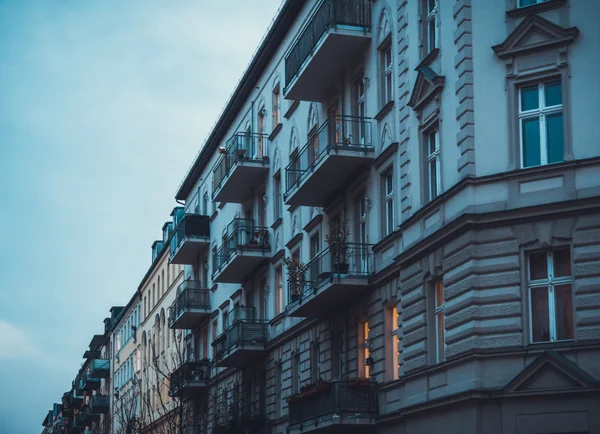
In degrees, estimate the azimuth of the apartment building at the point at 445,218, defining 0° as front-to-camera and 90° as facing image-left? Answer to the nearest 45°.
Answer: approximately 45°
